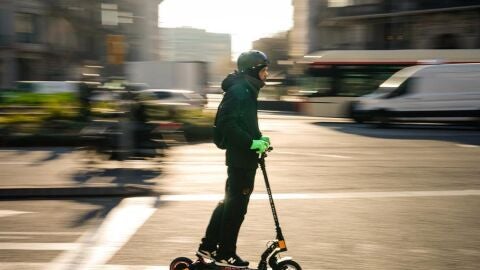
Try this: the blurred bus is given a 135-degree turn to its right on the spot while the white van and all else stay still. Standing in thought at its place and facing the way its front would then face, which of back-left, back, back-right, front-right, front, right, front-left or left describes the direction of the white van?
right

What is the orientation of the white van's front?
to the viewer's left

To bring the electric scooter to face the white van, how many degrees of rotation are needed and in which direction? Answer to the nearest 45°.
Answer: approximately 90° to its left

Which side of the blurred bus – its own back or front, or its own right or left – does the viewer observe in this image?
left

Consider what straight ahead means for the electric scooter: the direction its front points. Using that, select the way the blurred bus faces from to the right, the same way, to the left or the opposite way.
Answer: the opposite way

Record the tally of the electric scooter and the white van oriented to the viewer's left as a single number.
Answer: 1

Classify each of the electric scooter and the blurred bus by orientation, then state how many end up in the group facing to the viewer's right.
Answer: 1

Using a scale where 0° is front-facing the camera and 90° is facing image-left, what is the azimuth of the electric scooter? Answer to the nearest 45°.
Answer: approximately 270°

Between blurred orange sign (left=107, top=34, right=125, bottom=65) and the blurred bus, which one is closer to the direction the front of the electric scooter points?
the blurred bus

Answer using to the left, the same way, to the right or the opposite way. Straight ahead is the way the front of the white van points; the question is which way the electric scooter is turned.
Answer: the opposite way

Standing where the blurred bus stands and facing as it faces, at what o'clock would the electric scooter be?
The electric scooter is roughly at 9 o'clock from the blurred bus.

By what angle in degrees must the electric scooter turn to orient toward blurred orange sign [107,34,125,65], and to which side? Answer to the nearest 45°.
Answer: approximately 90° to its left
